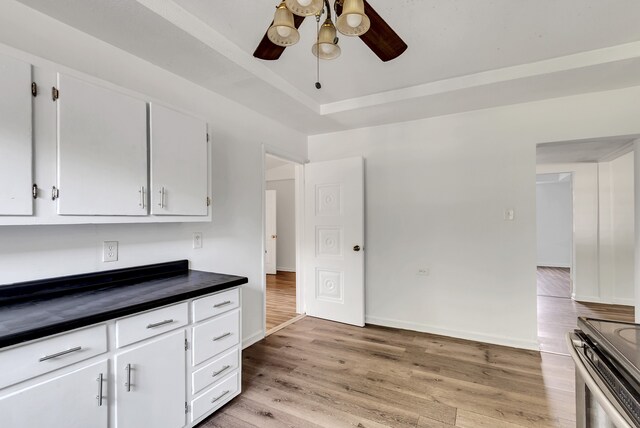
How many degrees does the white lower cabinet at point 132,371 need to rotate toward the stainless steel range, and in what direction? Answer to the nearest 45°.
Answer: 0° — it already faces it

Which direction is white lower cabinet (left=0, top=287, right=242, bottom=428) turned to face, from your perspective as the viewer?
facing the viewer and to the right of the viewer

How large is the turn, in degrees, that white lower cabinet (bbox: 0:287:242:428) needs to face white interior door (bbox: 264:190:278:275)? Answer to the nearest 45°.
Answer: approximately 90° to its left

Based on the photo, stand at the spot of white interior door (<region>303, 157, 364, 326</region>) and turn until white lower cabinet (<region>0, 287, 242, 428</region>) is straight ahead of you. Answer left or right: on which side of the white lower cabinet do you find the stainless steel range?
left

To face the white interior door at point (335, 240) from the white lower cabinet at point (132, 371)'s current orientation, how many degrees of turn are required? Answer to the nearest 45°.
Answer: approximately 90° to its left
